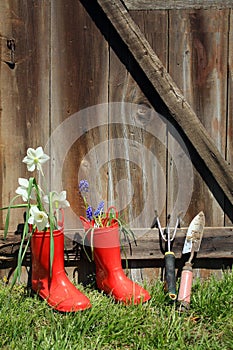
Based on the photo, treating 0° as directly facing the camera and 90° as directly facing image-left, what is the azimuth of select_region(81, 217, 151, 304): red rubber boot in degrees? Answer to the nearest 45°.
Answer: approximately 315°

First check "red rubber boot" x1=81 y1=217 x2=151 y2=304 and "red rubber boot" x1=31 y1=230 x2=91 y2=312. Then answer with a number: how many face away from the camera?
0

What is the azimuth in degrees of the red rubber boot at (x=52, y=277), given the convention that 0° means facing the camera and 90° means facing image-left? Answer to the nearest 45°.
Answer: approximately 315°
